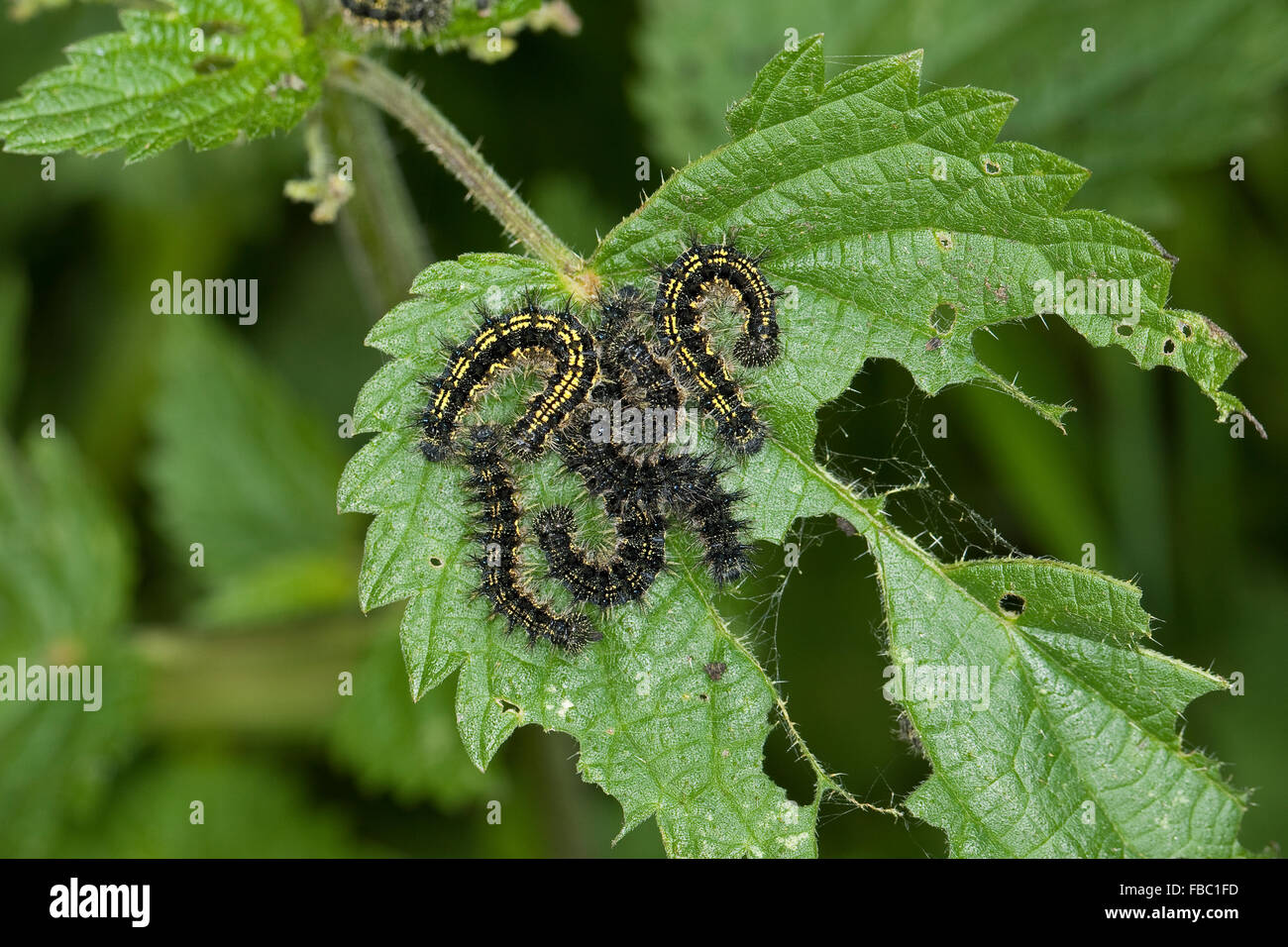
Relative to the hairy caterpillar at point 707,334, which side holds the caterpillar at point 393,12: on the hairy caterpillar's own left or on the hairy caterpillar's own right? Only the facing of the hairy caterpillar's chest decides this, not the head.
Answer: on the hairy caterpillar's own right

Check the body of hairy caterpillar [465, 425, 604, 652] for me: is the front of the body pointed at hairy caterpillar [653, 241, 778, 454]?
no

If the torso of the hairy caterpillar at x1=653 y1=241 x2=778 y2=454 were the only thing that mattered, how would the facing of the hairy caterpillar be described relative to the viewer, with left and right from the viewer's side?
facing the viewer
